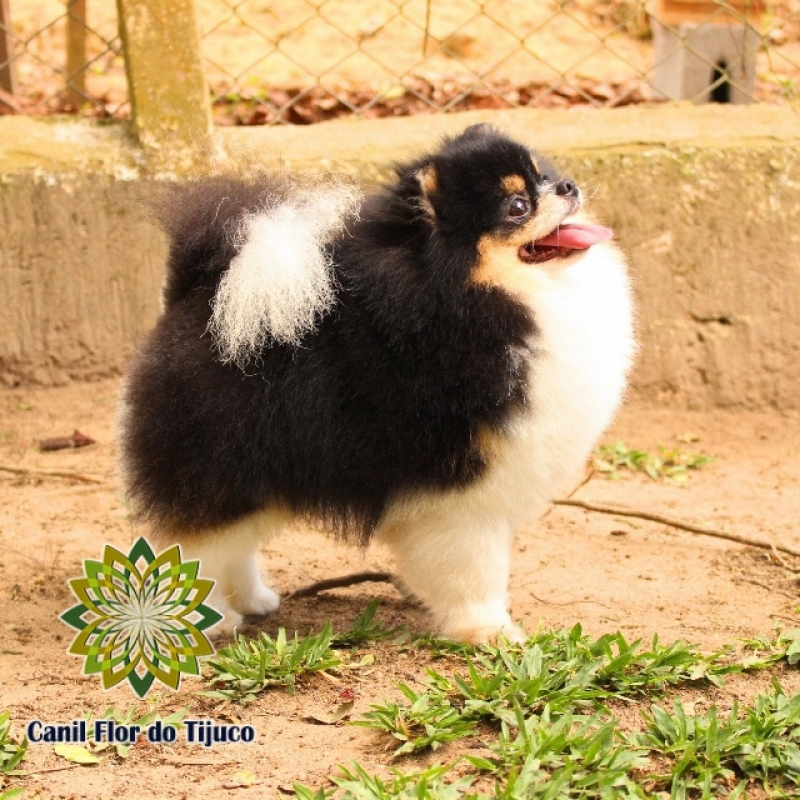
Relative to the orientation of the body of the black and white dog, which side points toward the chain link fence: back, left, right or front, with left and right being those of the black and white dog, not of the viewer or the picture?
left

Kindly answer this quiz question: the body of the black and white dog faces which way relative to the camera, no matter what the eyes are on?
to the viewer's right

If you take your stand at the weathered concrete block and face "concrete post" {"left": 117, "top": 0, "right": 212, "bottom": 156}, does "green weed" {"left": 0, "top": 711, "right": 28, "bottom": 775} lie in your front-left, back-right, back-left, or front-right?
front-left

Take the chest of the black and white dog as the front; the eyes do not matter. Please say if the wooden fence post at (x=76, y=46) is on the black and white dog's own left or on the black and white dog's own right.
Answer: on the black and white dog's own left

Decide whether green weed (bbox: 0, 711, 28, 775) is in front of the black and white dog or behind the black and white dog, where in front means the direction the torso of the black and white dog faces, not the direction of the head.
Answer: behind

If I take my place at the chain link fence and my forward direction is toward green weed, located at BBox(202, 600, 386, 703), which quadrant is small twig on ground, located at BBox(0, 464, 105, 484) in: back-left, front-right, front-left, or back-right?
front-right

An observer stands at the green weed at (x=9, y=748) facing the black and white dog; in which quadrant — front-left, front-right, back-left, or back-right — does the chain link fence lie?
front-left

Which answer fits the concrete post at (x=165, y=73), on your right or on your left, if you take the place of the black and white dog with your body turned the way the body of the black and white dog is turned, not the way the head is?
on your left

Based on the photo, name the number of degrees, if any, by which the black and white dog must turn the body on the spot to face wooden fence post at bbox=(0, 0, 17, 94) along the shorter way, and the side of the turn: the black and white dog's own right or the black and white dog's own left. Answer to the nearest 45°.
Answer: approximately 135° to the black and white dog's own left

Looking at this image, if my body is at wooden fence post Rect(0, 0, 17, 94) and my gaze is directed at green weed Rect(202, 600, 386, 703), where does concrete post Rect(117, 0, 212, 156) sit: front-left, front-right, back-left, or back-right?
front-left
